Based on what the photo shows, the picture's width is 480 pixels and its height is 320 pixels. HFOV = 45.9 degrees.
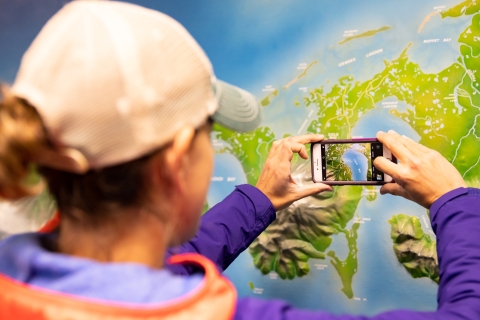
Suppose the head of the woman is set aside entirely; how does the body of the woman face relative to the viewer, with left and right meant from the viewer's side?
facing away from the viewer and to the right of the viewer

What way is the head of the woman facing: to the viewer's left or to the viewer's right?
to the viewer's right
